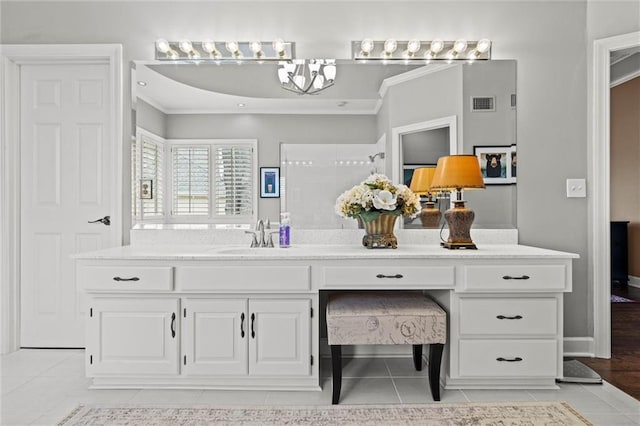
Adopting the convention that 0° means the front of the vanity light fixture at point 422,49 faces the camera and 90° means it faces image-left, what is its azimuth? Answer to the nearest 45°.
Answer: approximately 0°

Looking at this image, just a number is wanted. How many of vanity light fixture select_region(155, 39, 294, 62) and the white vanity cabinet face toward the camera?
2

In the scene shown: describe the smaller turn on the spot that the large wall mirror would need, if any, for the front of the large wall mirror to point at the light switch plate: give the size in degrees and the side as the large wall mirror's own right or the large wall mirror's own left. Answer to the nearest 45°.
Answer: approximately 90° to the large wall mirror's own left

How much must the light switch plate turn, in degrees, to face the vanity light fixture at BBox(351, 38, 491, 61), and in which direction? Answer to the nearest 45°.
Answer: approximately 45° to its right

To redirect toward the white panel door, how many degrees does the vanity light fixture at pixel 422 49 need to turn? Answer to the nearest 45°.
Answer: approximately 90° to its right
